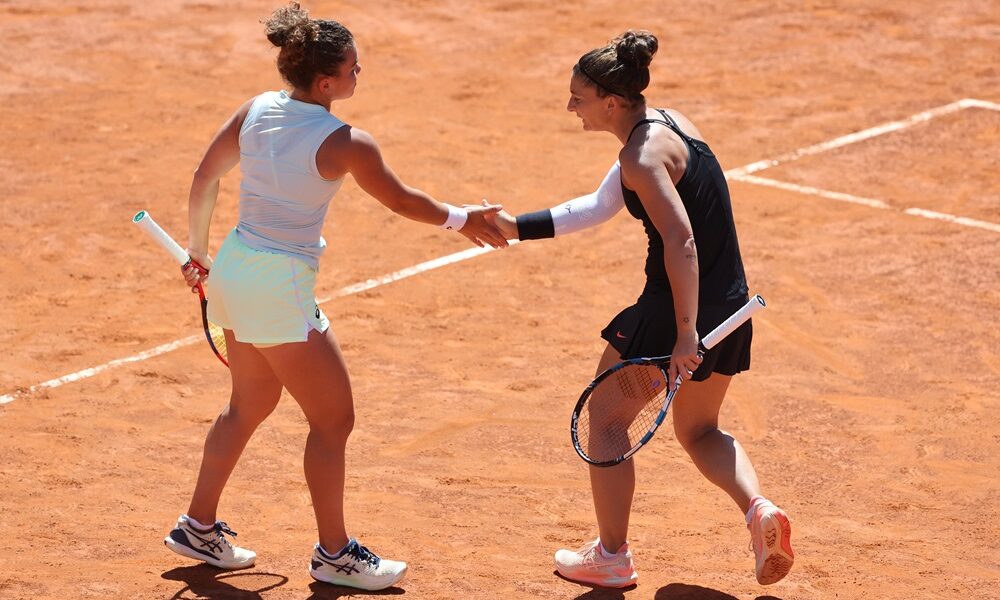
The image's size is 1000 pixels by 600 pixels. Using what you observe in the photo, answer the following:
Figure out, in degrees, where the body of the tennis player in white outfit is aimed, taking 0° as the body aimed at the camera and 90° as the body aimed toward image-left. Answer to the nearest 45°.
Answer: approximately 225°

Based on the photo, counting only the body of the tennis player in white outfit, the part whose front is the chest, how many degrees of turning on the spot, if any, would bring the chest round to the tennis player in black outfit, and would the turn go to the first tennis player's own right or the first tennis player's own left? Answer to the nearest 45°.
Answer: approximately 45° to the first tennis player's own right

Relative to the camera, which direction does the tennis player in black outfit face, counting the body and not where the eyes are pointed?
to the viewer's left

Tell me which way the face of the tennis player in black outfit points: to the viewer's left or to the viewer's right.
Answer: to the viewer's left

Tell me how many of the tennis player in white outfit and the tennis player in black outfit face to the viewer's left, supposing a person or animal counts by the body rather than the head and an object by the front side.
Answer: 1
